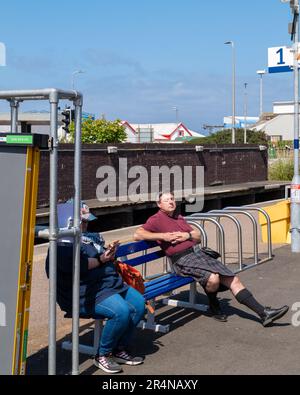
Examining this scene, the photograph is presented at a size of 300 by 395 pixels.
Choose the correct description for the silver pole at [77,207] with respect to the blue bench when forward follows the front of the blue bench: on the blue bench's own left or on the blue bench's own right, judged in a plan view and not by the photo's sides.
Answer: on the blue bench's own right

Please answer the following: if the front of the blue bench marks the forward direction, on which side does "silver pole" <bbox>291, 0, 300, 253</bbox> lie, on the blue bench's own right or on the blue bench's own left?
on the blue bench's own left

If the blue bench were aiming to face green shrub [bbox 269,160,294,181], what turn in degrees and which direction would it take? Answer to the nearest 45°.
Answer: approximately 135° to its left

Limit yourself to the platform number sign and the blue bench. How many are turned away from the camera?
0

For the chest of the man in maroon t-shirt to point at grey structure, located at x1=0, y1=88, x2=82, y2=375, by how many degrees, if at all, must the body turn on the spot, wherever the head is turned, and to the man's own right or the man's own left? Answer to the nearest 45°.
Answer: approximately 45° to the man's own right

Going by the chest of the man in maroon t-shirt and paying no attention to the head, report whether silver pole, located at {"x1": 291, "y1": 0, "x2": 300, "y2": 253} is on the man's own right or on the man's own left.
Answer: on the man's own left

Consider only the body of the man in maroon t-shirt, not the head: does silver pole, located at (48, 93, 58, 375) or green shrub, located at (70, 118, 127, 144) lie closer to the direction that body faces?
the silver pole

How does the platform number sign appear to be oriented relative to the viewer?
toward the camera

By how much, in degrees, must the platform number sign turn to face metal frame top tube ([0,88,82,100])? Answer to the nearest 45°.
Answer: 0° — it already faces it

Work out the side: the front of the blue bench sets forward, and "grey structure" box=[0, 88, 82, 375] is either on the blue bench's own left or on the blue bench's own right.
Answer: on the blue bench's own right

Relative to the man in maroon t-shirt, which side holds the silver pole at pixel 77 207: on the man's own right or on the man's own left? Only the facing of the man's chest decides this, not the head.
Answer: on the man's own right

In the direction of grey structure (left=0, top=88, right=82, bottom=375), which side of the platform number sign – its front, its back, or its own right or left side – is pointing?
front

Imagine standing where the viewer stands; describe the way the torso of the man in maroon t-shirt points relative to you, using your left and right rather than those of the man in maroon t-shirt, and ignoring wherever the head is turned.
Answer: facing the viewer and to the right of the viewer

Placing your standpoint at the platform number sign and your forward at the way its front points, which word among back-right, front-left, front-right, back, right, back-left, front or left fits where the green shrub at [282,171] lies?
back
